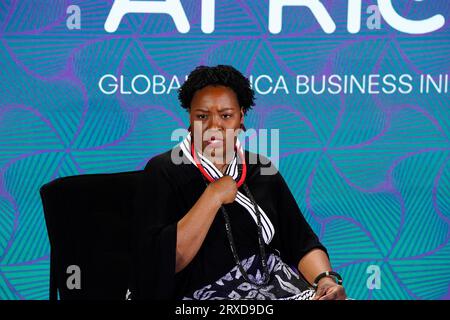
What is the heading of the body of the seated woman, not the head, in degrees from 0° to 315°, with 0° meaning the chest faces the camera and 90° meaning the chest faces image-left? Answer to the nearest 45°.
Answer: approximately 0°
